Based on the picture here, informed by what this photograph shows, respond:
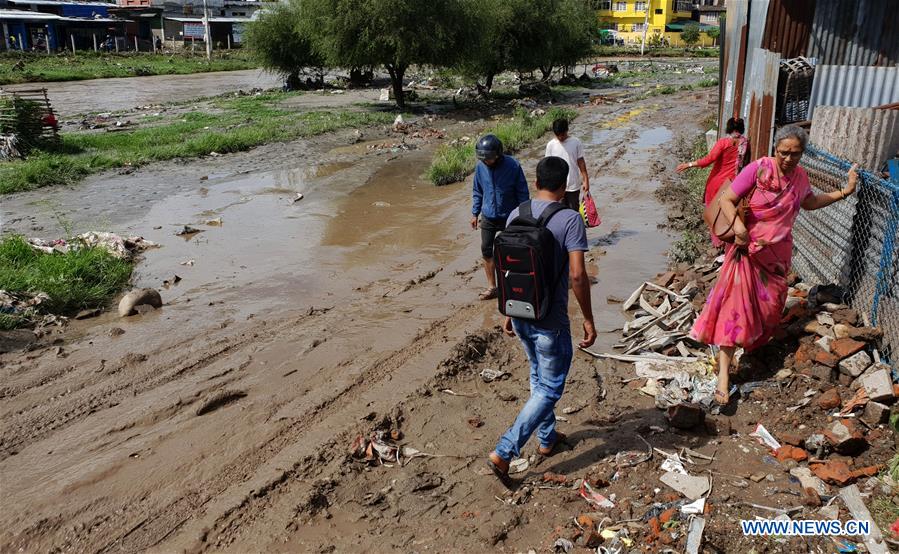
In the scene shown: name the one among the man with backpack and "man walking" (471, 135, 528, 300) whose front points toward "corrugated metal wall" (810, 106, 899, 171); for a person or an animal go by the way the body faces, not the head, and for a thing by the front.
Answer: the man with backpack

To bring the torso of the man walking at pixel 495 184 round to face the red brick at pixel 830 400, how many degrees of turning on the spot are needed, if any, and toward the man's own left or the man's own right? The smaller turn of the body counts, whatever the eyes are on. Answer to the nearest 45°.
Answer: approximately 90° to the man's own left

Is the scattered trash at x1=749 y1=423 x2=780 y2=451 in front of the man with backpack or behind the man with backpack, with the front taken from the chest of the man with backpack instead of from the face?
in front

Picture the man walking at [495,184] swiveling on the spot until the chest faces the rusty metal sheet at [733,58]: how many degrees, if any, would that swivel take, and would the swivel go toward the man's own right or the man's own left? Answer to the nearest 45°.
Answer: approximately 180°

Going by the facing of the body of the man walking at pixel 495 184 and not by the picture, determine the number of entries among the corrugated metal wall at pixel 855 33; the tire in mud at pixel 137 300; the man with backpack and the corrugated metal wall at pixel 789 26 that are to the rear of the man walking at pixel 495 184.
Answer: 2

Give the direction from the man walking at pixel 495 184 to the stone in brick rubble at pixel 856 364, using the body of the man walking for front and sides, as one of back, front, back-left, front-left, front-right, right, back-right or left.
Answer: left

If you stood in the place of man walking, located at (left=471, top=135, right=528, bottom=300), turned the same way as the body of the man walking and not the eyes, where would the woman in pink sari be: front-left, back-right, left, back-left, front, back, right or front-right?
left

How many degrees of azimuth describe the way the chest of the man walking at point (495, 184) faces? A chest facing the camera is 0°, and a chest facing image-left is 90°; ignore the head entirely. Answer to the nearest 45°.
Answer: approximately 45°

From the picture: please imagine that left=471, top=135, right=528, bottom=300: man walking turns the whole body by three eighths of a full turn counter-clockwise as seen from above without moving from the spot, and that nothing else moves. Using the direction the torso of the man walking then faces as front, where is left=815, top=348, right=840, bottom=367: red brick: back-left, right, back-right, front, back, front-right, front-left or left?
front-right

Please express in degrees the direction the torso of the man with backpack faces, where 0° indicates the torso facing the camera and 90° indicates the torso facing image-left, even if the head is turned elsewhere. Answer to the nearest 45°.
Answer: approximately 225°

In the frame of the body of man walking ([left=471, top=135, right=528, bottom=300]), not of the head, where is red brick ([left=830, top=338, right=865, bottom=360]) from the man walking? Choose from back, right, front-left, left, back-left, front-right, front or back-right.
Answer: left

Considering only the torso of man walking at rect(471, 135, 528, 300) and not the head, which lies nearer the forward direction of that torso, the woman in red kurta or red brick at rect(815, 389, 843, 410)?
the red brick

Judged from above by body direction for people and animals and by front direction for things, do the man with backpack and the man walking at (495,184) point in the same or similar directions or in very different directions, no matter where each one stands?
very different directions

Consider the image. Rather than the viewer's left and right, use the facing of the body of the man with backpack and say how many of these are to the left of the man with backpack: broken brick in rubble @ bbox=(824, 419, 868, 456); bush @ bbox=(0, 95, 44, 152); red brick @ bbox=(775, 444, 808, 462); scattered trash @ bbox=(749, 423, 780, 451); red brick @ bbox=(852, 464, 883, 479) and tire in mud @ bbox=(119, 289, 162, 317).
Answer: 2
